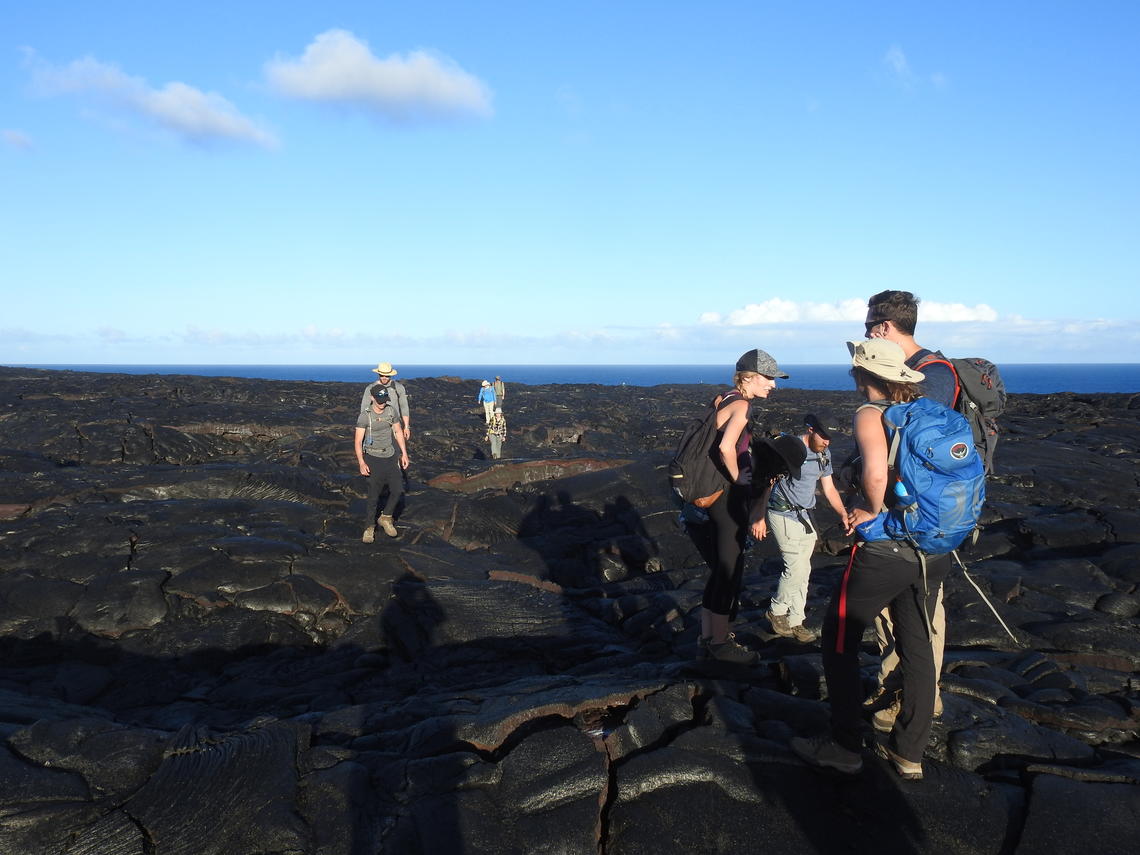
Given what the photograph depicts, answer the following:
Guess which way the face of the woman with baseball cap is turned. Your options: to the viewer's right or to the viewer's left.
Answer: to the viewer's right

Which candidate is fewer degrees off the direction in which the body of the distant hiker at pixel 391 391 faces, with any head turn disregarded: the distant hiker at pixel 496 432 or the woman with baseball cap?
the woman with baseball cap

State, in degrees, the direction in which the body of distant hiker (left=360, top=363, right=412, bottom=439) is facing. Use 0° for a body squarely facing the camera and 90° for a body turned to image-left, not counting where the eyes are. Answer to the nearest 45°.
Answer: approximately 0°

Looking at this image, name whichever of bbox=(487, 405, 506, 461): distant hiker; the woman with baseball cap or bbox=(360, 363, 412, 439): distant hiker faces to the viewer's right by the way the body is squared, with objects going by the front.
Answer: the woman with baseball cap

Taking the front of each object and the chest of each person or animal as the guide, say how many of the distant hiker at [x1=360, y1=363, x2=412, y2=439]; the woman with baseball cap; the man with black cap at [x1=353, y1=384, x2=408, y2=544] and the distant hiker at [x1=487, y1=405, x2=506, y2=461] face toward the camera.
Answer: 3

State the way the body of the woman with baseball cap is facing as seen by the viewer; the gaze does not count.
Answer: to the viewer's right

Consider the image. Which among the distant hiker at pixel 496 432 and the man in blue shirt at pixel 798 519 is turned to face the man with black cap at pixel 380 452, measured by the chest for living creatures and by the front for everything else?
the distant hiker

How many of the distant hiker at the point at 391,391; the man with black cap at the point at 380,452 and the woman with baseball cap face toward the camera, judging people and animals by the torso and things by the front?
2
